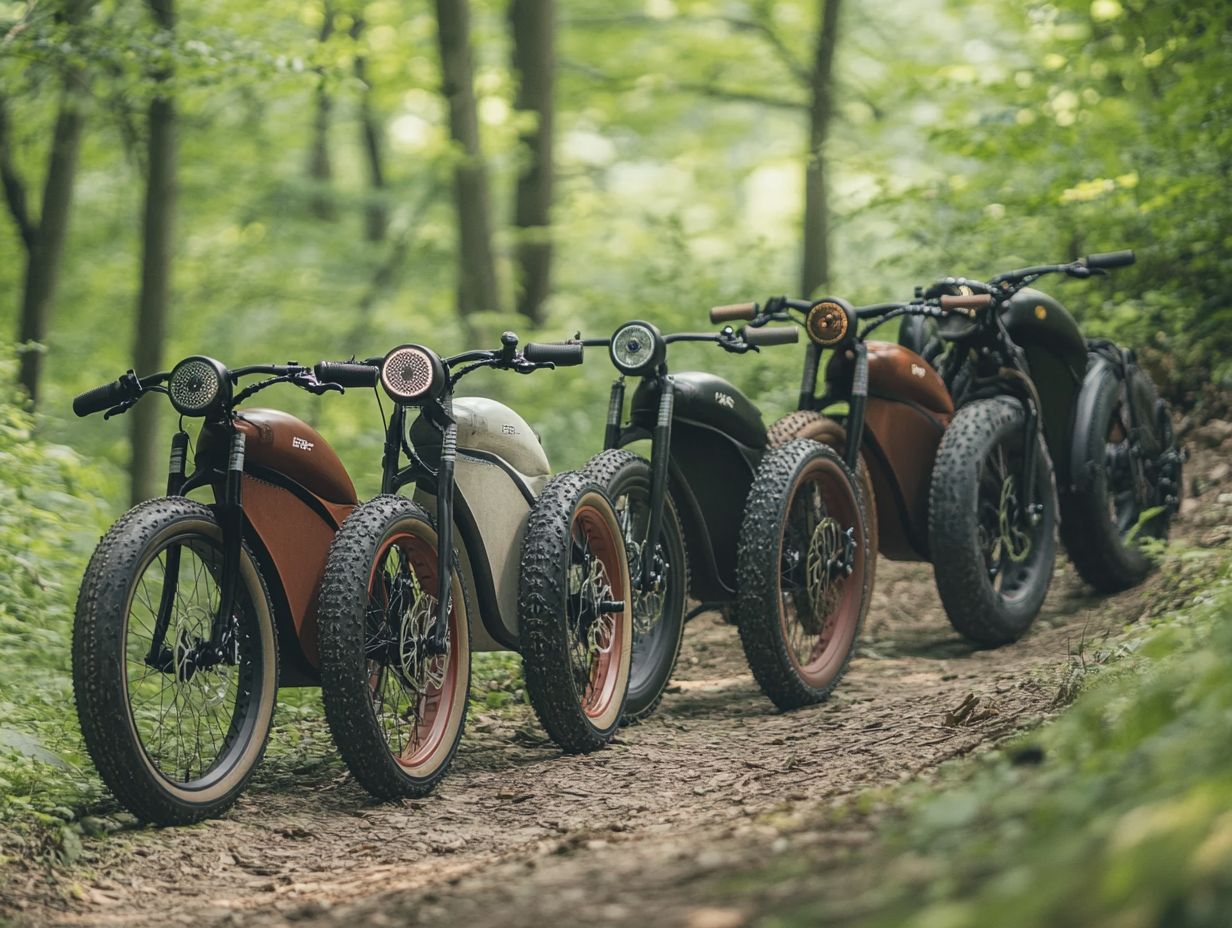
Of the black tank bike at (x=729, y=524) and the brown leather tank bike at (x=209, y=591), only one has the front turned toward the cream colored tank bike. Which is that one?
the black tank bike

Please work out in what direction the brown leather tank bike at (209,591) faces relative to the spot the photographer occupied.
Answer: facing the viewer and to the left of the viewer

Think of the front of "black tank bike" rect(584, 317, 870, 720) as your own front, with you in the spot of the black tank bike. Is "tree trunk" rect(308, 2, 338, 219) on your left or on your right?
on your right

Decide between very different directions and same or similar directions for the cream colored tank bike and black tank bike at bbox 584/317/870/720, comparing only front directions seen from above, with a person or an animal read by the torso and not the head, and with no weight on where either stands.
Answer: same or similar directions

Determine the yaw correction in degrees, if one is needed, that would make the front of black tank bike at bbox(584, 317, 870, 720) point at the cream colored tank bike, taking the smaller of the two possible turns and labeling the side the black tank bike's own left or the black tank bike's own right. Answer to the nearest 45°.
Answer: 0° — it already faces it

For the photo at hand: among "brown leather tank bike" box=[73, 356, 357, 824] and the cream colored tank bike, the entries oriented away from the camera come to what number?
0

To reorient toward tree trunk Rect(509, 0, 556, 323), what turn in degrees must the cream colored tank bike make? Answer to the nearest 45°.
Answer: approximately 135° to its right

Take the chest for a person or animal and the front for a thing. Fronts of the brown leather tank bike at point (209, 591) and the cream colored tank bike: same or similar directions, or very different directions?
same or similar directions

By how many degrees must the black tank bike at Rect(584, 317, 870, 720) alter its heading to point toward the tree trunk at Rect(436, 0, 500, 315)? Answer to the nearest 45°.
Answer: approximately 135° to its right

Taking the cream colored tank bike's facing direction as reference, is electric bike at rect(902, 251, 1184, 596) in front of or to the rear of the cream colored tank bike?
to the rear

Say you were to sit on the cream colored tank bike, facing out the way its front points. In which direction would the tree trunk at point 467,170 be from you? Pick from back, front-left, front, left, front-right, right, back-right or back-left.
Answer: back-right

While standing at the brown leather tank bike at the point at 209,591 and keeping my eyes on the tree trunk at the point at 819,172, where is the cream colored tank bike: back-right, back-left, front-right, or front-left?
front-right
